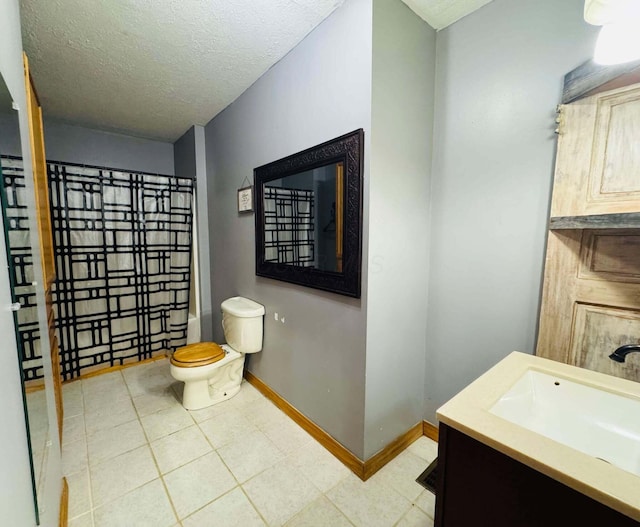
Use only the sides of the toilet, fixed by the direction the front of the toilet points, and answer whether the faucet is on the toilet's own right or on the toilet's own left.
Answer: on the toilet's own left

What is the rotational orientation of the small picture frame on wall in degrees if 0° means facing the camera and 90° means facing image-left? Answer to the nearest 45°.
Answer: approximately 45°

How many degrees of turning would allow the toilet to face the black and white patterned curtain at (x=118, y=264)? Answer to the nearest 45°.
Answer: approximately 90° to its right

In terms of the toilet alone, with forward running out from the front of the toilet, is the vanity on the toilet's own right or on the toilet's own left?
on the toilet's own left

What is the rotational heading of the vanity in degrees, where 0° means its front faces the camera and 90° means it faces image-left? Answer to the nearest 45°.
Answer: approximately 45°
